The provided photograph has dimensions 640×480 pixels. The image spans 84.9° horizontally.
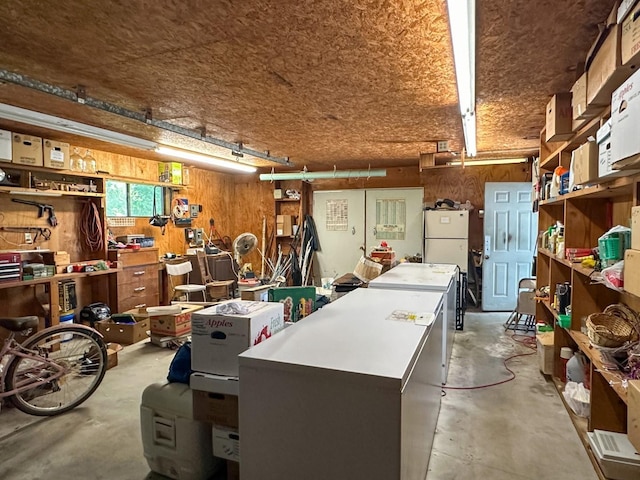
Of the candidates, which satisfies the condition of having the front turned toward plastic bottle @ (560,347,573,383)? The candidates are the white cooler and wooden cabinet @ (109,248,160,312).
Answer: the wooden cabinet

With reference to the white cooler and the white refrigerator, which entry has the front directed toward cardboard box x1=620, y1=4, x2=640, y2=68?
the white refrigerator

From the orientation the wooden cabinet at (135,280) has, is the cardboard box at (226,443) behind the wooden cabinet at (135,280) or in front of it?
in front

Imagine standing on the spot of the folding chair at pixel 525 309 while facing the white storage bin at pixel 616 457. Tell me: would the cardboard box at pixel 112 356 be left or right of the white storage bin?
right

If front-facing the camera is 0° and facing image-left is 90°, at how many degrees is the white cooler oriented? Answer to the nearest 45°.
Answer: approximately 45°

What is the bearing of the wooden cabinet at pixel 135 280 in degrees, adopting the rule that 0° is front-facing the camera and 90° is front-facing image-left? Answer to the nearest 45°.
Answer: approximately 315°

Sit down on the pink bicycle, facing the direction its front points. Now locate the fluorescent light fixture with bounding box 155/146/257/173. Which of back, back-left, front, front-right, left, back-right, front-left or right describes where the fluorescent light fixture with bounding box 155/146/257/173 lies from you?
back-right

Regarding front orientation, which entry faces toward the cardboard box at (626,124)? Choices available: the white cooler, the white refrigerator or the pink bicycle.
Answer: the white refrigerator

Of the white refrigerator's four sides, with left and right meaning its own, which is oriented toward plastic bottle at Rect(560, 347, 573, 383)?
front

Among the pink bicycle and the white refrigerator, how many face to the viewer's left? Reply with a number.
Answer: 1

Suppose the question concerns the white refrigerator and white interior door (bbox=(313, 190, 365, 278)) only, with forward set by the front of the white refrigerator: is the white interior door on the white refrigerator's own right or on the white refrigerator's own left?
on the white refrigerator's own right

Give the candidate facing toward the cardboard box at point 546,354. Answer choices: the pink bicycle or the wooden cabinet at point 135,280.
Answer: the wooden cabinet
